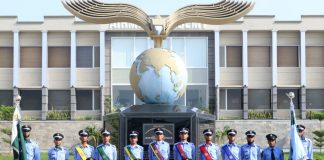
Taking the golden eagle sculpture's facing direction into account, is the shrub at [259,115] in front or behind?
behind

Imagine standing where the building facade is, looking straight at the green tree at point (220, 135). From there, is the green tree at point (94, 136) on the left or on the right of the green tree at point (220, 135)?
right

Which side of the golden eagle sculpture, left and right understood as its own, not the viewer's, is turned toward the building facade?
back

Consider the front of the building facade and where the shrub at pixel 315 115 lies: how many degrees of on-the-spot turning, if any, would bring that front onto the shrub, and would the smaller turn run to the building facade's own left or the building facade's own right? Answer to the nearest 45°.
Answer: approximately 90° to the building facade's own left

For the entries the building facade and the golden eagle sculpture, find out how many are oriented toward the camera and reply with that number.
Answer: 2

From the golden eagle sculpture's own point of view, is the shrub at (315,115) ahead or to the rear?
to the rear

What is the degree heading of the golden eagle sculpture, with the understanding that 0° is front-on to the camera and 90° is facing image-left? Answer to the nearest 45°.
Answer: approximately 0°

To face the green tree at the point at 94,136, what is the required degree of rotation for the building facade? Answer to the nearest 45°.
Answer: approximately 45° to its right
